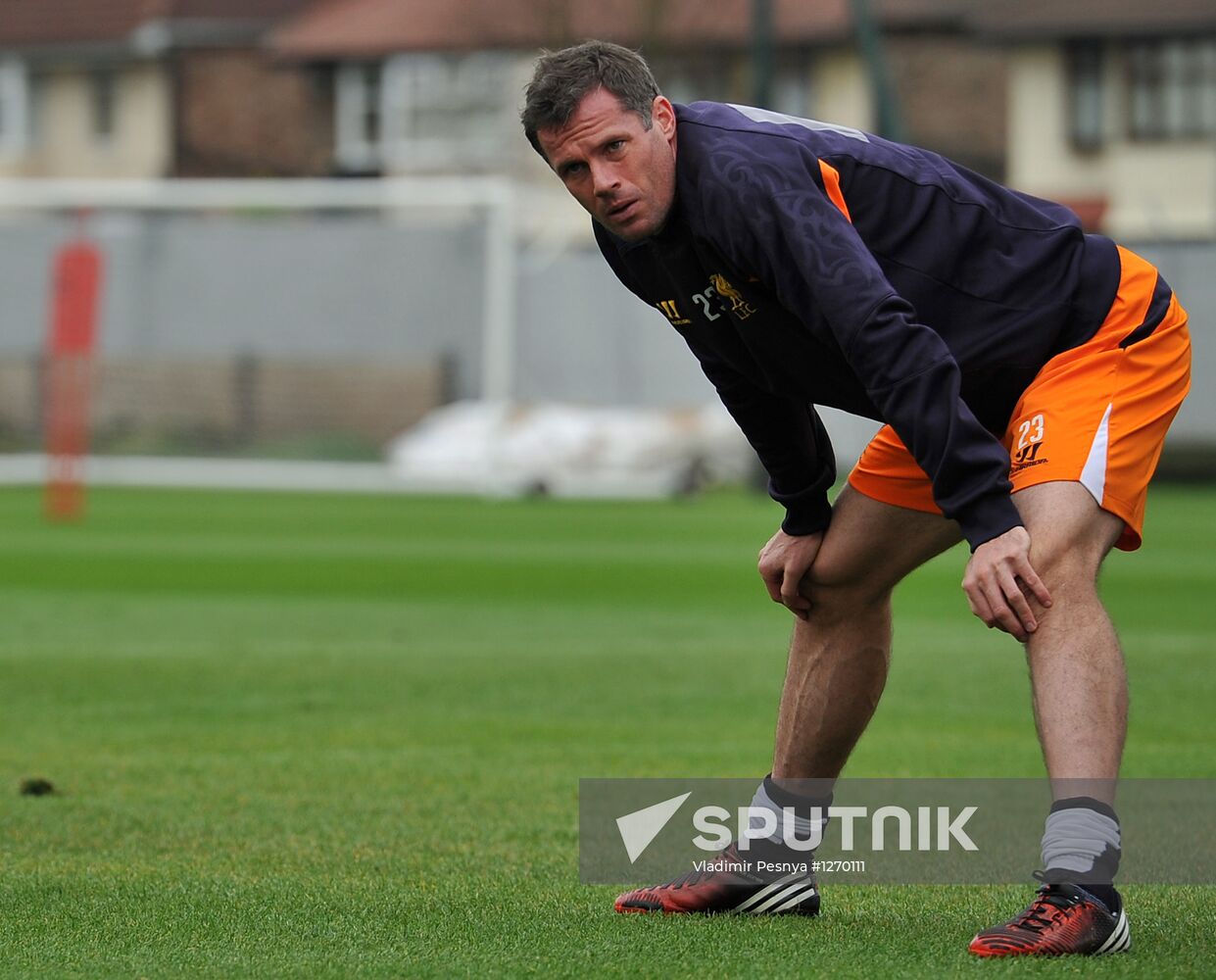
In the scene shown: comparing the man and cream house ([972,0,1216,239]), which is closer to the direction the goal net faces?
the man

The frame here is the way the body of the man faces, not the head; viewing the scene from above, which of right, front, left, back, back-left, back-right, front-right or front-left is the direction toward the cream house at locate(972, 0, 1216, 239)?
back-right

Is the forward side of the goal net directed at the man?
yes

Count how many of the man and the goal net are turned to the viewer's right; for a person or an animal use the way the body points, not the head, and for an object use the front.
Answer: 0

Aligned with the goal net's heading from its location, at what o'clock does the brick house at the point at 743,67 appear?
The brick house is roughly at 7 o'clock from the goal net.

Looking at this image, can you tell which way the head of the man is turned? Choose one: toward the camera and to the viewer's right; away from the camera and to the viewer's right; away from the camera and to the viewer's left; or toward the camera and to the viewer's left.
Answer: toward the camera and to the viewer's left

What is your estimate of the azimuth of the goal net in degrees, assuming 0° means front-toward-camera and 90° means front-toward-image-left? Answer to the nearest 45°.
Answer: approximately 0°

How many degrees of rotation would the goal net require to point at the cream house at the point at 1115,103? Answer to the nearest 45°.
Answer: approximately 135° to its left

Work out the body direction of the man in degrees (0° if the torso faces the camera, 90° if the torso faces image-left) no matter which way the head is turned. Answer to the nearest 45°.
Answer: approximately 45°

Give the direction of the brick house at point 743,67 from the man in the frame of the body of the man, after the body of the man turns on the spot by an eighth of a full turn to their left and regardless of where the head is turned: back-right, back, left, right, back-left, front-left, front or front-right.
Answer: back

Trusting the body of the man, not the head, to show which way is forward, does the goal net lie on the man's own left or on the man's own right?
on the man's own right
